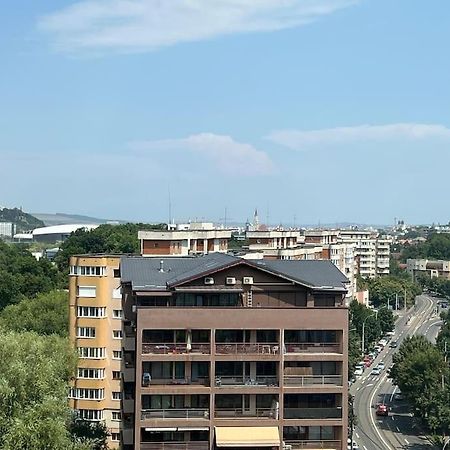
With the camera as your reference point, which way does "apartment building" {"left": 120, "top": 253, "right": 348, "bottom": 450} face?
facing the viewer

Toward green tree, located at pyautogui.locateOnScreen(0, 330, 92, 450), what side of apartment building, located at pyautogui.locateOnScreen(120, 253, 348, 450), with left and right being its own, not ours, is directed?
right

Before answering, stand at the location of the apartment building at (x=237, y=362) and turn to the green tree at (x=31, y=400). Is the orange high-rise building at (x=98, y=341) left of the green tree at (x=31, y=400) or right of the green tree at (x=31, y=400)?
right

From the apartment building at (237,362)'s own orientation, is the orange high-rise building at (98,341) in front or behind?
behind
